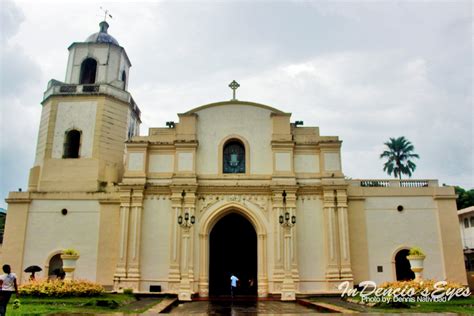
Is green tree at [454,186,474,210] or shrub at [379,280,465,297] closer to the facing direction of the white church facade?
the shrub

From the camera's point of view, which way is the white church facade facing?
toward the camera

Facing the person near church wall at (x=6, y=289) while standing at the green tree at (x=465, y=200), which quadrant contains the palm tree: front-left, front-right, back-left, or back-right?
front-right

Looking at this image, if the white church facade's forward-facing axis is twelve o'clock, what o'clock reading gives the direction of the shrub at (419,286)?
The shrub is roughly at 10 o'clock from the white church facade.

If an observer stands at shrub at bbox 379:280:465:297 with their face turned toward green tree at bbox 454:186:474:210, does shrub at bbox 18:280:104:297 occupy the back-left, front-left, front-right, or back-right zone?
back-left

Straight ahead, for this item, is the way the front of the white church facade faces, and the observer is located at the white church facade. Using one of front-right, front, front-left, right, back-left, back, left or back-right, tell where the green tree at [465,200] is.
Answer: back-left

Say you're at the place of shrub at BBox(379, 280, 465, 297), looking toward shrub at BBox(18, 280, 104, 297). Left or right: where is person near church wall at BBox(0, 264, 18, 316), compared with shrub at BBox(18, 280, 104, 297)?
left

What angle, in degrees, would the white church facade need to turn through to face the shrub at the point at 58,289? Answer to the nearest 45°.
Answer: approximately 45° to its right
